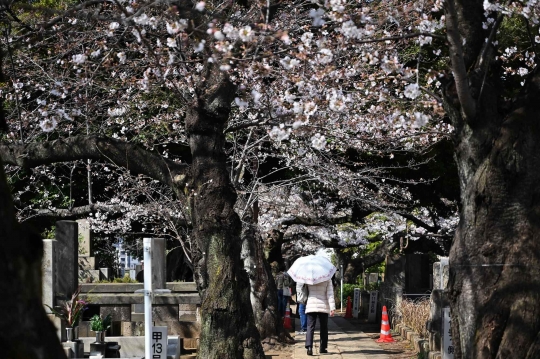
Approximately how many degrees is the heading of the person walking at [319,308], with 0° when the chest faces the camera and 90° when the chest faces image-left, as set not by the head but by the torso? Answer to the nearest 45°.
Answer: approximately 180°

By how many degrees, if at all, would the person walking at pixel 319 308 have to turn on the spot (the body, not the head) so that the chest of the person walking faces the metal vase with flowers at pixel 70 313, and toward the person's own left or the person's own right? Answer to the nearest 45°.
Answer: approximately 135° to the person's own left

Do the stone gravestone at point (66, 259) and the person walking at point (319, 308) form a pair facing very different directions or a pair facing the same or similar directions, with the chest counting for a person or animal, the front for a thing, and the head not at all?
very different directions
